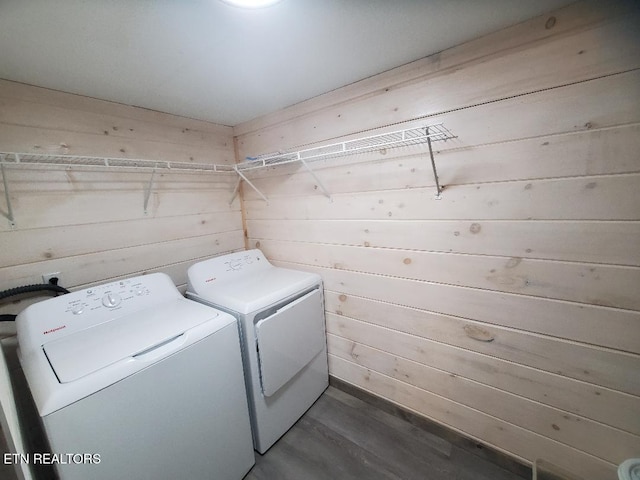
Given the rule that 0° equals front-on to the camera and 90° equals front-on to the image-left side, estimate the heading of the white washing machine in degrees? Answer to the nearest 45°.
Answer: approximately 315°

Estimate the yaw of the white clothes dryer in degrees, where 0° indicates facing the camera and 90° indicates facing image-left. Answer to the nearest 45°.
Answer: approximately 315°

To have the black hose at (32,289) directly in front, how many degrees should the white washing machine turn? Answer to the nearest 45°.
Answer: approximately 180°

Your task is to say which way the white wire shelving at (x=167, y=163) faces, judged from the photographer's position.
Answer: facing the viewer
